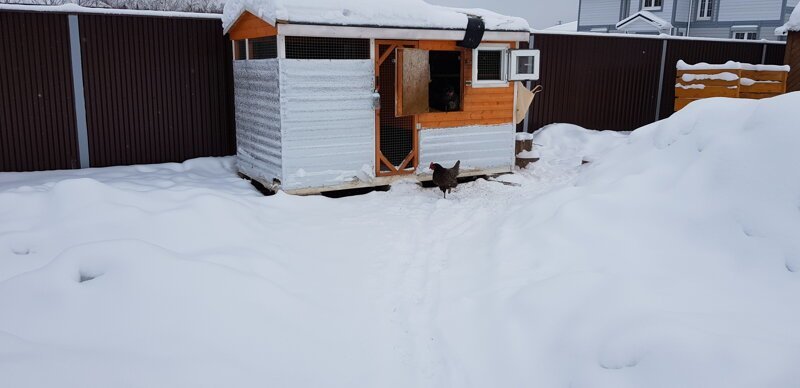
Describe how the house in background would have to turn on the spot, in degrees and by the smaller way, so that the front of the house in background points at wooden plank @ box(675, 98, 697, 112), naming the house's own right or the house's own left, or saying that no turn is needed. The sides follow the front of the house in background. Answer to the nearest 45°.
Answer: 0° — it already faces it

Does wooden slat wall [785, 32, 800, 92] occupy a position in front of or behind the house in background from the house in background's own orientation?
in front

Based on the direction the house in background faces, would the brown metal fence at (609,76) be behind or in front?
in front

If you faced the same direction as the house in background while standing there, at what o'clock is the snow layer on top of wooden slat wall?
The snow layer on top of wooden slat wall is roughly at 12 o'clock from the house in background.

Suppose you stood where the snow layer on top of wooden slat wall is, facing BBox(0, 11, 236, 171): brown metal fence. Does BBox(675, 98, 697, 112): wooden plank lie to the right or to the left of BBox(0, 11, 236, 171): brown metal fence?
right

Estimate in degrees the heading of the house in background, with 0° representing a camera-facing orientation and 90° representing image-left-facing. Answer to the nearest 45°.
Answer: approximately 0°
